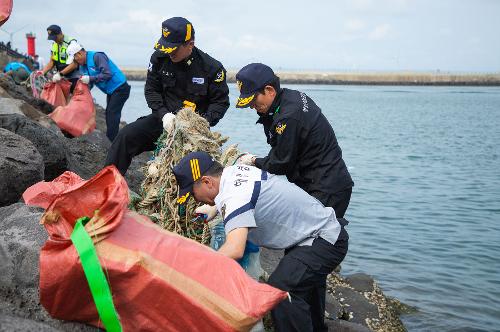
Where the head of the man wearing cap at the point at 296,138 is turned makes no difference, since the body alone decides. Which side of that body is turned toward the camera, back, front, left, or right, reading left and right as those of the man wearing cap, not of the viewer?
left

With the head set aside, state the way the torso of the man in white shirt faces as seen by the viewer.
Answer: to the viewer's left

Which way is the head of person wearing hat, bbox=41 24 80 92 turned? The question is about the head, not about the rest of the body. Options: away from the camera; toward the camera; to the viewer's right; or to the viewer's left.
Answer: to the viewer's left

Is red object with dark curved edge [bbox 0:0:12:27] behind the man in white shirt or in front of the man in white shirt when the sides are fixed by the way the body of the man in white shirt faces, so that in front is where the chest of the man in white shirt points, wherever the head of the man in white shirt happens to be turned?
in front

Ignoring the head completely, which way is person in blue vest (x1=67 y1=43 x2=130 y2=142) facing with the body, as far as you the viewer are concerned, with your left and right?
facing to the left of the viewer

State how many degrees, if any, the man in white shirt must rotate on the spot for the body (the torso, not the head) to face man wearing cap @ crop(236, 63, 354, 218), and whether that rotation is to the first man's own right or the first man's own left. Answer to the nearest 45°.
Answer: approximately 90° to the first man's own right

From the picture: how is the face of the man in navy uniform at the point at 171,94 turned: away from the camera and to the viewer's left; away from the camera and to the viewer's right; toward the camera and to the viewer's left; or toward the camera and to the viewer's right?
toward the camera and to the viewer's left

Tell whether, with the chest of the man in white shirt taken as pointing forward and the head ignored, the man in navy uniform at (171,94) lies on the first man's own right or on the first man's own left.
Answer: on the first man's own right

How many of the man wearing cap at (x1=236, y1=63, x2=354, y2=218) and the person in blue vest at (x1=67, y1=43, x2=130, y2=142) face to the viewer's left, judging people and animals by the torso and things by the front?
2

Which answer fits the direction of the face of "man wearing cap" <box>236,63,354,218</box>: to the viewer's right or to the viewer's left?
to the viewer's left

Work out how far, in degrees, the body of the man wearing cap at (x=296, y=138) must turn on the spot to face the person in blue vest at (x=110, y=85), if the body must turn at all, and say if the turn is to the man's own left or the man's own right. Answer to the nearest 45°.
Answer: approximately 45° to the man's own right
